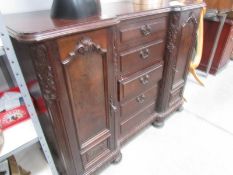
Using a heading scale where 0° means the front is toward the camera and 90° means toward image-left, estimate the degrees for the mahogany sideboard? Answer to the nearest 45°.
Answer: approximately 315°
